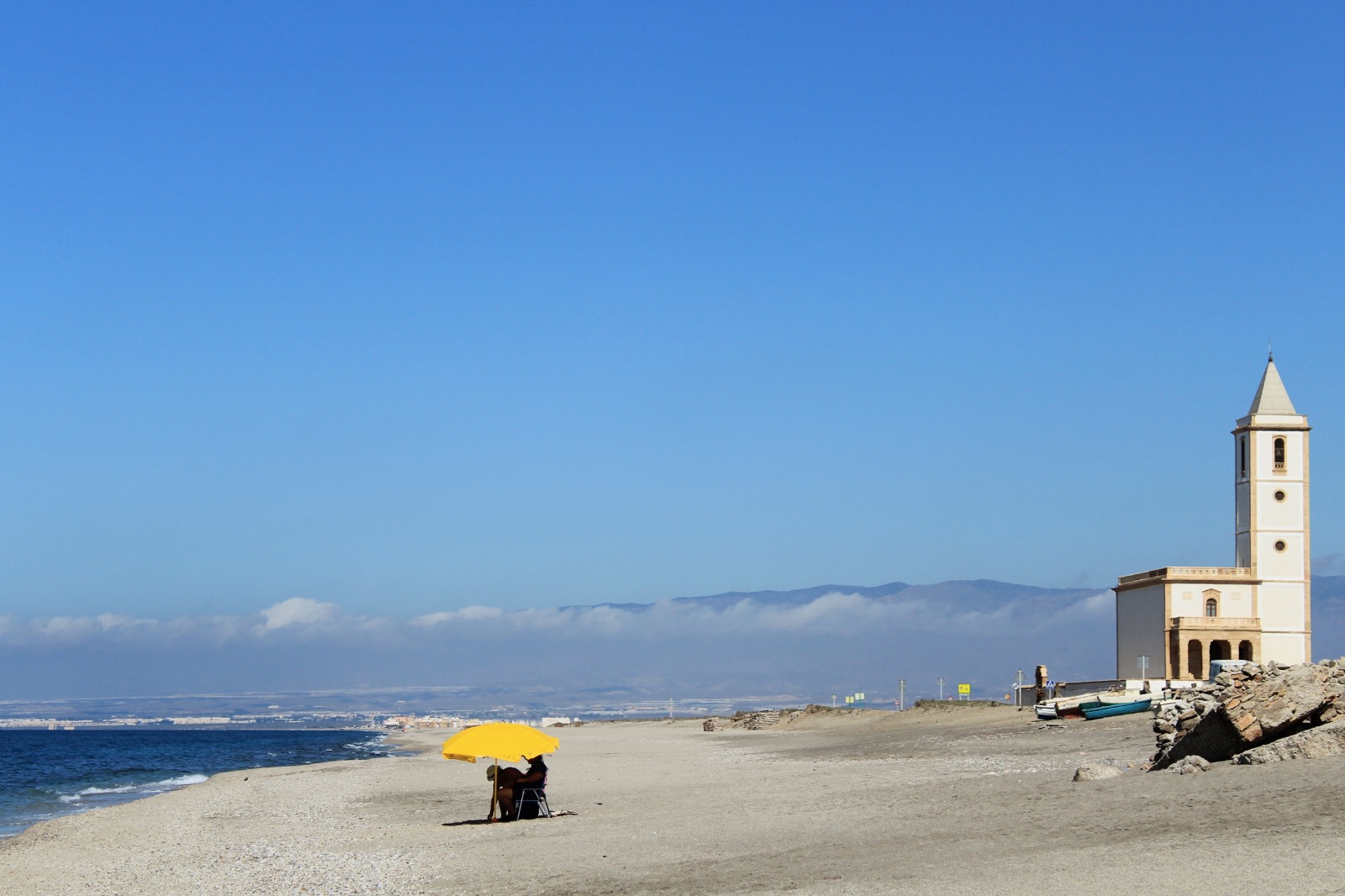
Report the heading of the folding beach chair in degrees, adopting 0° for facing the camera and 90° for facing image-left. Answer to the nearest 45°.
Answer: approximately 90°

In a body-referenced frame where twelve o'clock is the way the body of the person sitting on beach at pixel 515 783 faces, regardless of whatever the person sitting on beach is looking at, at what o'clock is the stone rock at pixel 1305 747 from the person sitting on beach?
The stone rock is roughly at 5 o'clock from the person sitting on beach.

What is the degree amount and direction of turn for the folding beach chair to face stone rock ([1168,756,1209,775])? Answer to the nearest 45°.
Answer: approximately 135° to its right

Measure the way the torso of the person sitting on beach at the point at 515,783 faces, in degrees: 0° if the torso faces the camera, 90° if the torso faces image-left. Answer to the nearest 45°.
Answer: approximately 90°
